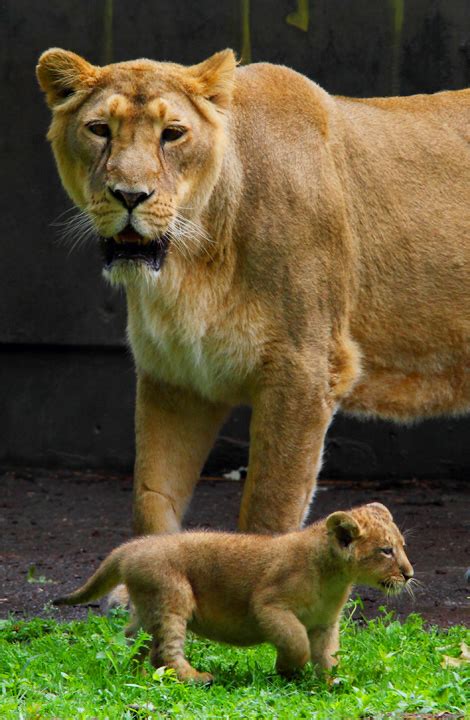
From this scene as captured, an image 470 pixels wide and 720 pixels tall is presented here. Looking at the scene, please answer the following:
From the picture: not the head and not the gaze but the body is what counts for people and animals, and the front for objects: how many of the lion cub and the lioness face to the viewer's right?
1

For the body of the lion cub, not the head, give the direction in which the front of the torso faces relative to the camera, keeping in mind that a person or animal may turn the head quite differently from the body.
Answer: to the viewer's right

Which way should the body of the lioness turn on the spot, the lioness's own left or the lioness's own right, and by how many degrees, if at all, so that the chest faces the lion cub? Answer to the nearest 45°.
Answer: approximately 45° to the lioness's own left

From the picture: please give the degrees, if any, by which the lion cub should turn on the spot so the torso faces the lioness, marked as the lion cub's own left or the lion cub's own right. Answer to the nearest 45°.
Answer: approximately 90° to the lion cub's own left

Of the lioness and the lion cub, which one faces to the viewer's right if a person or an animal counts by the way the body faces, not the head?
the lion cub
